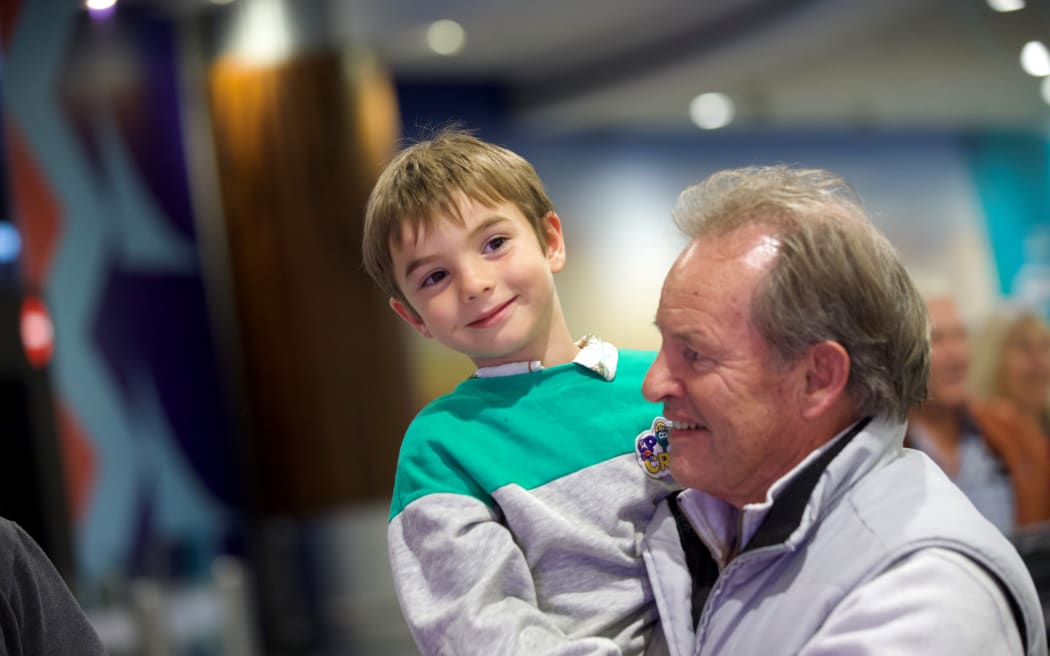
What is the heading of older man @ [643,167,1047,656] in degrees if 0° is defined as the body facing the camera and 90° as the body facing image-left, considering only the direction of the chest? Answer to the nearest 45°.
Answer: approximately 45°

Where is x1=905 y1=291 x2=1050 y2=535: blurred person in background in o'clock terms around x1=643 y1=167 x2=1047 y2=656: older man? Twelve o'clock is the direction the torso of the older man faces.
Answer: The blurred person in background is roughly at 5 o'clock from the older man.

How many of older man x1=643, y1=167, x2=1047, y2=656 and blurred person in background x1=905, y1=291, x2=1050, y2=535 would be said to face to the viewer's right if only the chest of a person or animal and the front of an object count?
0

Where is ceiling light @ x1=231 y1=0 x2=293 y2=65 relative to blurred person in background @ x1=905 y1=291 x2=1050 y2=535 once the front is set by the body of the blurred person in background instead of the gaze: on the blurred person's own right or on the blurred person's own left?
on the blurred person's own right

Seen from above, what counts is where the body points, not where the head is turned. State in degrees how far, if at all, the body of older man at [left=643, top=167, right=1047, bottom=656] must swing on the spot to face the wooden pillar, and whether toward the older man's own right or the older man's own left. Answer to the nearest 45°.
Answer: approximately 90° to the older man's own right

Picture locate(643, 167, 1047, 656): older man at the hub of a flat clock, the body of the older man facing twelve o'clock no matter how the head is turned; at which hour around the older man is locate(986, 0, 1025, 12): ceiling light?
The ceiling light is roughly at 5 o'clock from the older man.

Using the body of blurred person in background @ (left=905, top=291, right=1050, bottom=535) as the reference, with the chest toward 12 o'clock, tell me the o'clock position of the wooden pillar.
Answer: The wooden pillar is roughly at 2 o'clock from the blurred person in background.

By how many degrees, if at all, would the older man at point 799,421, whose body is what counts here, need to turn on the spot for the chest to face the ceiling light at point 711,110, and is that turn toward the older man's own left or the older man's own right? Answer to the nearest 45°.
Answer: approximately 135° to the older man's own right

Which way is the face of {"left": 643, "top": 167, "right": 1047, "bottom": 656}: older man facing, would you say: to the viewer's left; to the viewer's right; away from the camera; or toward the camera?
to the viewer's left
